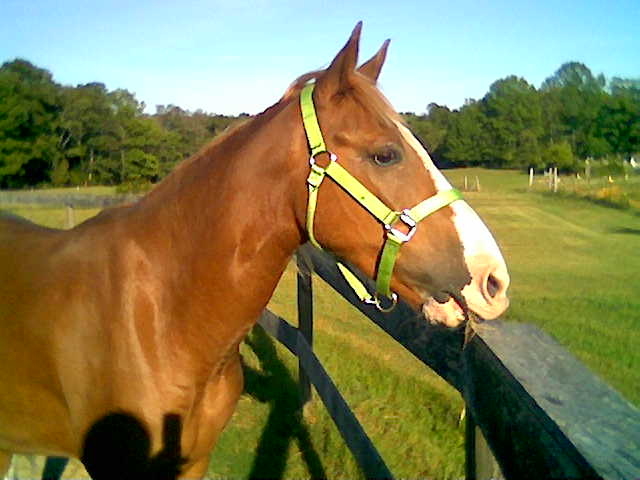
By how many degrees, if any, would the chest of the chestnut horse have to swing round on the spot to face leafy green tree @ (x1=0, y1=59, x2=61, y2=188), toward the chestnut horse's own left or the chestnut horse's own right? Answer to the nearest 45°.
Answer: approximately 90° to the chestnut horse's own left

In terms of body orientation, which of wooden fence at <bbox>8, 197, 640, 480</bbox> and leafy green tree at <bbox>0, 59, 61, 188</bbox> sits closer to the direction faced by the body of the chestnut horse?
the wooden fence

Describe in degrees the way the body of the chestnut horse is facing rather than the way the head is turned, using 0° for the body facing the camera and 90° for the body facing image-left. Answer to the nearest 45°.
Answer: approximately 270°
